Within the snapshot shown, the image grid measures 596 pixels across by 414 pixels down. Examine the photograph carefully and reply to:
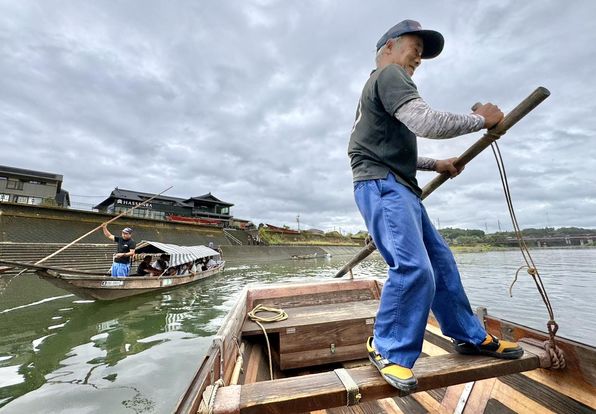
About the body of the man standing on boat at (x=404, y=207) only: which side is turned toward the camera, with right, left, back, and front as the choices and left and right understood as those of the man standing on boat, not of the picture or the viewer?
right

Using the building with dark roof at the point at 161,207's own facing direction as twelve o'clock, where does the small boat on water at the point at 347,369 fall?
The small boat on water is roughly at 12 o'clock from the building with dark roof.

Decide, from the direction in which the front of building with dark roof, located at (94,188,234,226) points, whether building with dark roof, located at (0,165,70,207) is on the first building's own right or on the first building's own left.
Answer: on the first building's own right

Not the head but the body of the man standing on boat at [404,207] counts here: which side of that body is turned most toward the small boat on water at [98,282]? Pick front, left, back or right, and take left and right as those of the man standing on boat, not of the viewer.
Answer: back

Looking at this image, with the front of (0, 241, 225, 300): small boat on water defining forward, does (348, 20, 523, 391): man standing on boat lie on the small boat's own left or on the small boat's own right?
on the small boat's own left

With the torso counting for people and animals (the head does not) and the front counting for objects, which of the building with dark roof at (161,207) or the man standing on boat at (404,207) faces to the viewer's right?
the man standing on boat

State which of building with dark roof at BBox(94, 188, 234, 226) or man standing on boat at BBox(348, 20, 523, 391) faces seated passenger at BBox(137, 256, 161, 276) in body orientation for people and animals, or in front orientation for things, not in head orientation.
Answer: the building with dark roof

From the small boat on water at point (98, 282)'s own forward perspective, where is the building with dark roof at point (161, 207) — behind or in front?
behind

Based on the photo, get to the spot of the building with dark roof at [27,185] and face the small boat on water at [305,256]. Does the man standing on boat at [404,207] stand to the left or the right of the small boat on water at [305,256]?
right
